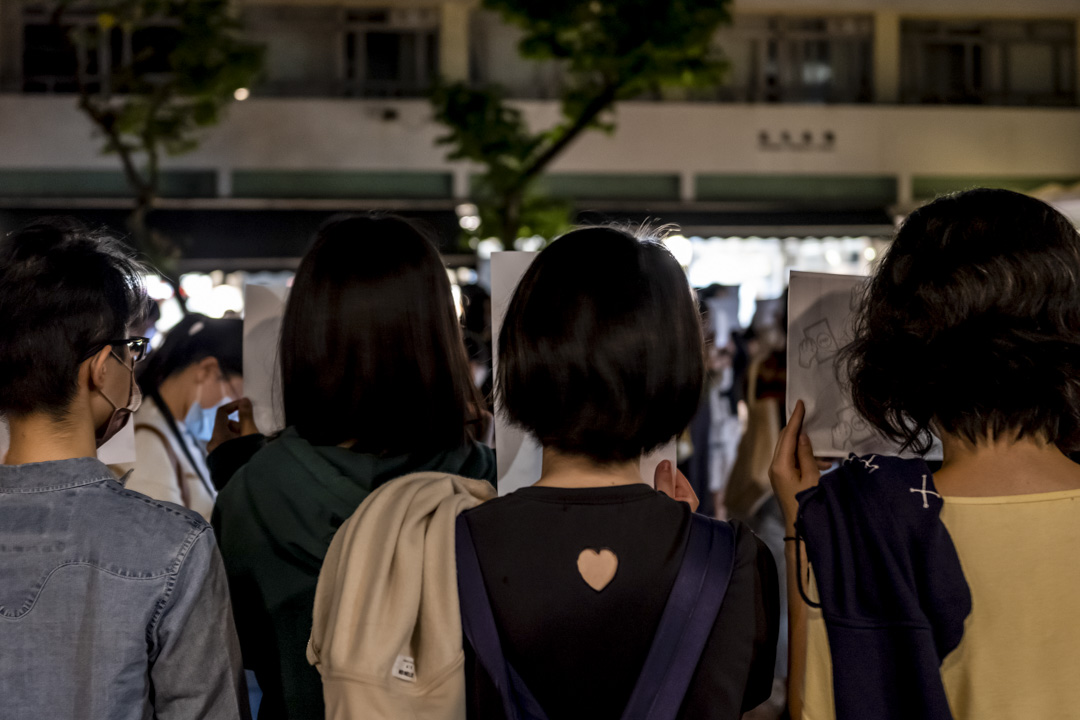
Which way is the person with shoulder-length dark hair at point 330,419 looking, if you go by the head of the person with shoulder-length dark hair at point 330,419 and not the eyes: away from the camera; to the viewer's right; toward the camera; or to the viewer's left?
away from the camera

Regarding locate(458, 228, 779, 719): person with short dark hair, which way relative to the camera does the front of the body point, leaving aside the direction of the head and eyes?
away from the camera

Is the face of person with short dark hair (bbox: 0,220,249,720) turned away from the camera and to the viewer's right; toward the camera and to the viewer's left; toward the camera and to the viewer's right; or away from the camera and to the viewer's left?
away from the camera and to the viewer's right

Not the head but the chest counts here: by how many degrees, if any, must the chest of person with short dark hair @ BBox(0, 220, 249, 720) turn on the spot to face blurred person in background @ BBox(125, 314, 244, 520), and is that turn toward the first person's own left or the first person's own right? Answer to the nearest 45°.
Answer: approximately 45° to the first person's own left

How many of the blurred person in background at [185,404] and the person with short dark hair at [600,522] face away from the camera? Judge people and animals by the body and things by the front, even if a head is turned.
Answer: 1

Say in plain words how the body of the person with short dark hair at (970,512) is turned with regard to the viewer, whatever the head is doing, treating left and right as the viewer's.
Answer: facing away from the viewer

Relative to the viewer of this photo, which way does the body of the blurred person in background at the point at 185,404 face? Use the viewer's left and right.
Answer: facing to the right of the viewer

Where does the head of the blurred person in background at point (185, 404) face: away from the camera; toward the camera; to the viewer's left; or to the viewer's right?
to the viewer's right

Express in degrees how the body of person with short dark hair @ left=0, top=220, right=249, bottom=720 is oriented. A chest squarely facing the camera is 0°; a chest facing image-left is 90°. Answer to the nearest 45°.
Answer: approximately 225°
